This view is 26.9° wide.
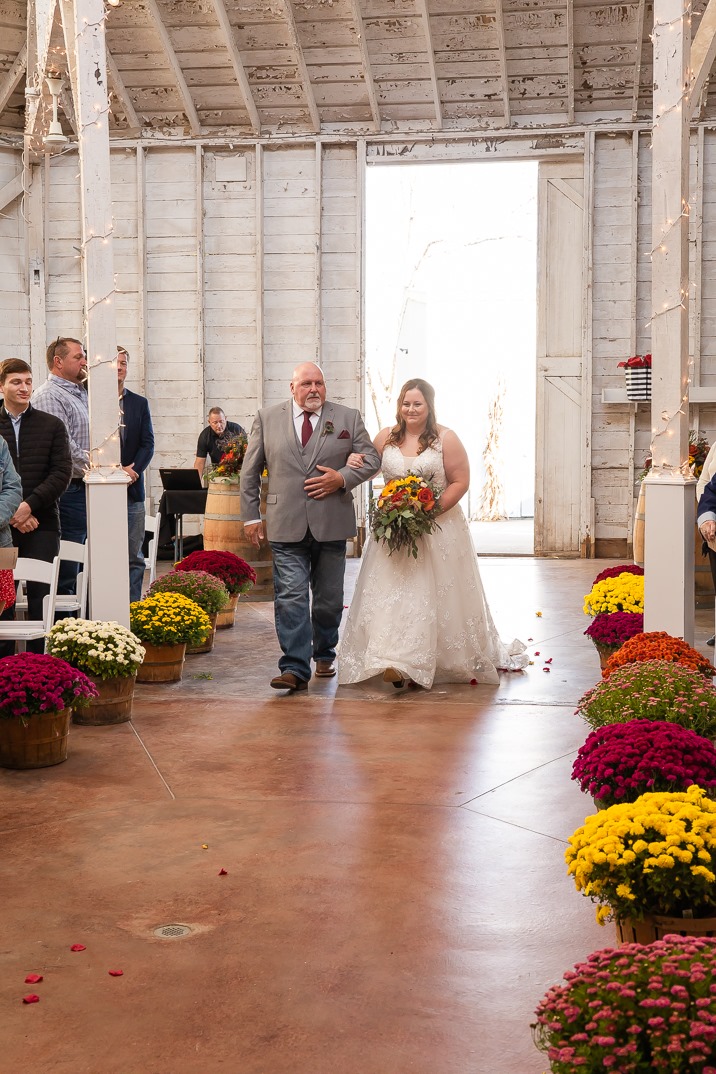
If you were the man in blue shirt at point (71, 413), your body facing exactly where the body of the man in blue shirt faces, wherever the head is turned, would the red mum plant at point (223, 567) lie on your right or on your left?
on your left

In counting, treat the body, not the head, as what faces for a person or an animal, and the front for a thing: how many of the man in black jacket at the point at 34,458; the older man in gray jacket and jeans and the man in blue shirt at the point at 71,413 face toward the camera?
2

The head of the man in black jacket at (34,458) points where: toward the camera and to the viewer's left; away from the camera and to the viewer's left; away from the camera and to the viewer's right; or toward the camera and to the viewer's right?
toward the camera and to the viewer's right

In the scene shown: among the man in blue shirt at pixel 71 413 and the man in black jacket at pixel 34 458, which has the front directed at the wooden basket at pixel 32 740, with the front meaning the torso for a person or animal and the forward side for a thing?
the man in black jacket

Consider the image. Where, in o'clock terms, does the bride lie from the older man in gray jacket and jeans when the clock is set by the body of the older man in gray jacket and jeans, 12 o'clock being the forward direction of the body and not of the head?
The bride is roughly at 9 o'clock from the older man in gray jacket and jeans.

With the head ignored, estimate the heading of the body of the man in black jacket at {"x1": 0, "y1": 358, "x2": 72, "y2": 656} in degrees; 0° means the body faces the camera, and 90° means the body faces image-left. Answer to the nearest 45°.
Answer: approximately 0°

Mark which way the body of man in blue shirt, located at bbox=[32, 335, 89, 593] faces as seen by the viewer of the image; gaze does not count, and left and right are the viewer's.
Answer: facing to the right of the viewer

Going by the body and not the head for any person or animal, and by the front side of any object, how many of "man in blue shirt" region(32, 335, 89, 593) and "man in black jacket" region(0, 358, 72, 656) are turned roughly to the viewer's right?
1

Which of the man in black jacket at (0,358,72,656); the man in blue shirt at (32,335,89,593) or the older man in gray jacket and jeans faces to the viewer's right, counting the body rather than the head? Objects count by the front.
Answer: the man in blue shirt
